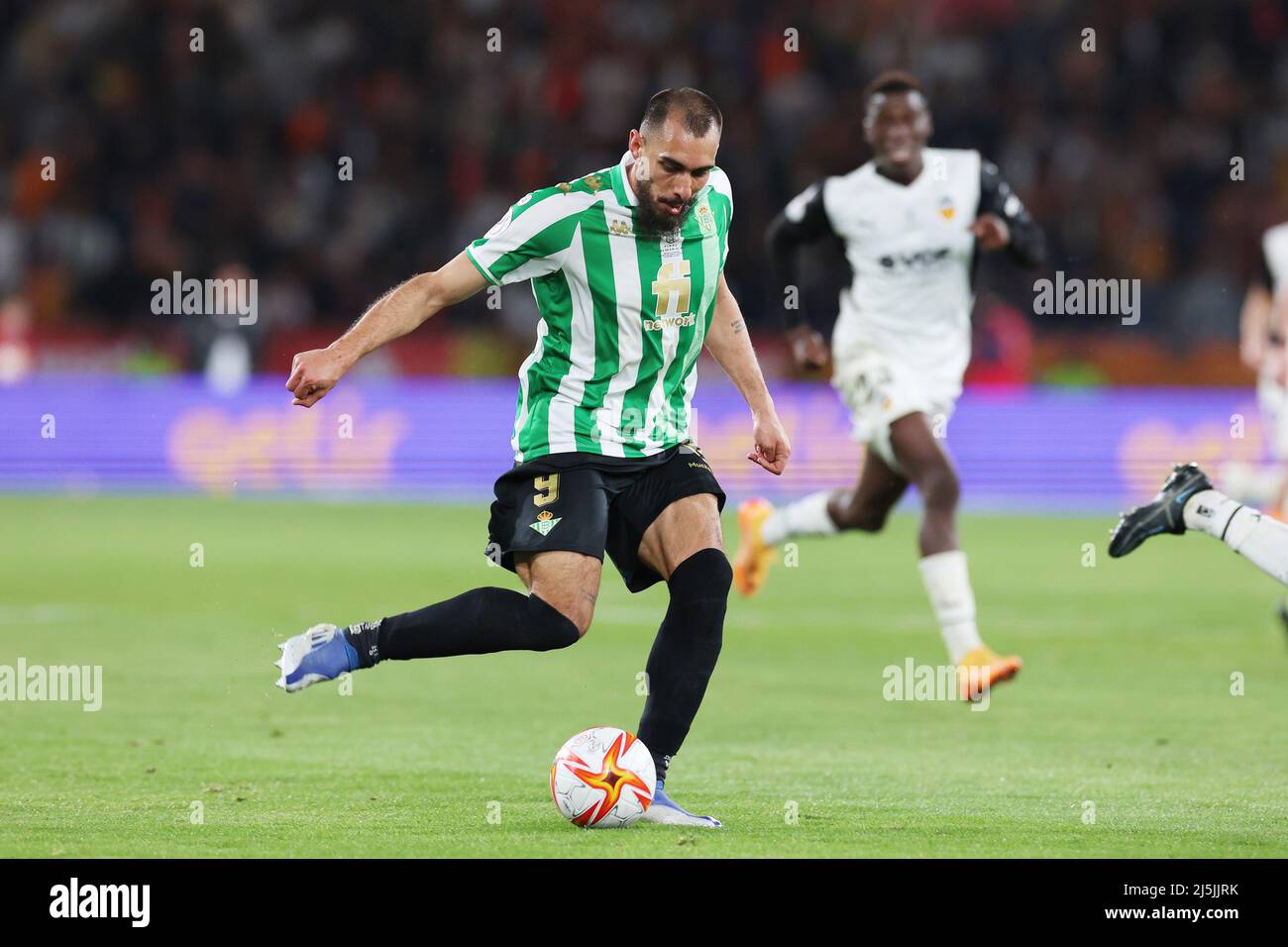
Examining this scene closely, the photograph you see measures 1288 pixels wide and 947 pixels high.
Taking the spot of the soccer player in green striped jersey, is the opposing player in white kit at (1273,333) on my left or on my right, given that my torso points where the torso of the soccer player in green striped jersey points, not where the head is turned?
on my left

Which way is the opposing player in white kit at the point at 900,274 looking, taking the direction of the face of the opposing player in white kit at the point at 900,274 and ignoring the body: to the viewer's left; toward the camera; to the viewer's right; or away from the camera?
toward the camera

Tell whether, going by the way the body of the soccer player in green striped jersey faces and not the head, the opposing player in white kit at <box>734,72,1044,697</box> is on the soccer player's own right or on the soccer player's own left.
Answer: on the soccer player's own left

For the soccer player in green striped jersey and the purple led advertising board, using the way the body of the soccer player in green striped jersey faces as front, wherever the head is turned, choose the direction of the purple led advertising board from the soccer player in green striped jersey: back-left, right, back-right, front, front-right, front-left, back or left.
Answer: back-left

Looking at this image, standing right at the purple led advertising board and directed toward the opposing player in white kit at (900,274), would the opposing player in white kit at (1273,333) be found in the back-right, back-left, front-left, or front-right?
front-left

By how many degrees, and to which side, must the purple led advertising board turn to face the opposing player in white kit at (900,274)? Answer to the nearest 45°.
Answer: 0° — it already faces them

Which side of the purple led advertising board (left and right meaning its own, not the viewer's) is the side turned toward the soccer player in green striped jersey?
front

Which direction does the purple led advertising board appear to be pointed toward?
toward the camera

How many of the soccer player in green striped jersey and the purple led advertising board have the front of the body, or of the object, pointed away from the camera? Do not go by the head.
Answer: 0
